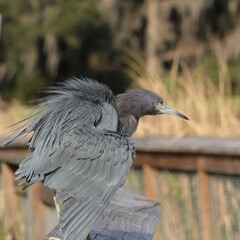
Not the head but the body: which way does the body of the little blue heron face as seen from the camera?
to the viewer's right
